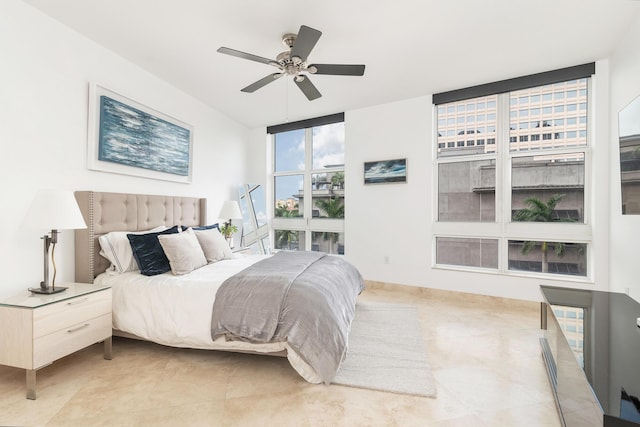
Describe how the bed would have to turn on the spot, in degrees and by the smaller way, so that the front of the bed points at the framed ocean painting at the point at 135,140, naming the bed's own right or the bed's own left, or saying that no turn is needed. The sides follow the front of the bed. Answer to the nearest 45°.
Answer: approximately 180°

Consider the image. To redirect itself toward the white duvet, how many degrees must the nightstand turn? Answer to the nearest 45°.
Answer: approximately 45° to its left

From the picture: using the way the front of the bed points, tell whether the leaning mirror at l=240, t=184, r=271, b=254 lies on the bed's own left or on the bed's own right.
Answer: on the bed's own left

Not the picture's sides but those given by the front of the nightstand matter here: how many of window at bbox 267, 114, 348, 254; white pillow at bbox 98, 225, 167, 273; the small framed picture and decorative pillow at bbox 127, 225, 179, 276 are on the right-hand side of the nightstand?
0

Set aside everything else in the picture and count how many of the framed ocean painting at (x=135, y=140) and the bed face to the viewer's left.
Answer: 0

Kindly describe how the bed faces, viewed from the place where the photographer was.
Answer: facing the viewer and to the right of the viewer

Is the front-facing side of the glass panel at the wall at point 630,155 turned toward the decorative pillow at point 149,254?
yes

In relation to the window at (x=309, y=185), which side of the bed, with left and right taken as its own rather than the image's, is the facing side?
left

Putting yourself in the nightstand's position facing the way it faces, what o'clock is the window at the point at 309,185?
The window is roughly at 10 o'clock from the nightstand.

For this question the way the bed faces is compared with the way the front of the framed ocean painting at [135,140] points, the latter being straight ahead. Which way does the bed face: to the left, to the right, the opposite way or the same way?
the same way

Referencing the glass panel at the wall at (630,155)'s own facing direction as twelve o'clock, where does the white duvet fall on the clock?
The white duvet is roughly at 12 o'clock from the glass panel at the wall.

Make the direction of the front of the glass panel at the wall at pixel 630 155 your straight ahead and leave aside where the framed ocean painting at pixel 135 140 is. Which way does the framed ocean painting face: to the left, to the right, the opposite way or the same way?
the opposite way

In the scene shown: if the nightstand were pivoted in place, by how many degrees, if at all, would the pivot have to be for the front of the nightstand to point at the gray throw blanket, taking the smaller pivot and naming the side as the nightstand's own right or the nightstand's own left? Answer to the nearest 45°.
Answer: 0° — it already faces it

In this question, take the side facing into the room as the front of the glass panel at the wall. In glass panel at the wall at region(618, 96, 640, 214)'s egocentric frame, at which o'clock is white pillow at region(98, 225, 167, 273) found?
The white pillow is roughly at 12 o'clock from the glass panel at the wall.

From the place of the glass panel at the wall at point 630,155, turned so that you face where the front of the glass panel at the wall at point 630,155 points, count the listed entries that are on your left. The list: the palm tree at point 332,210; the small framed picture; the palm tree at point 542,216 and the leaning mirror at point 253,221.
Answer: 0

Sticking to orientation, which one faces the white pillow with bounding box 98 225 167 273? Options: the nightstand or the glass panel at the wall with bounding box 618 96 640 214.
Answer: the glass panel at the wall
